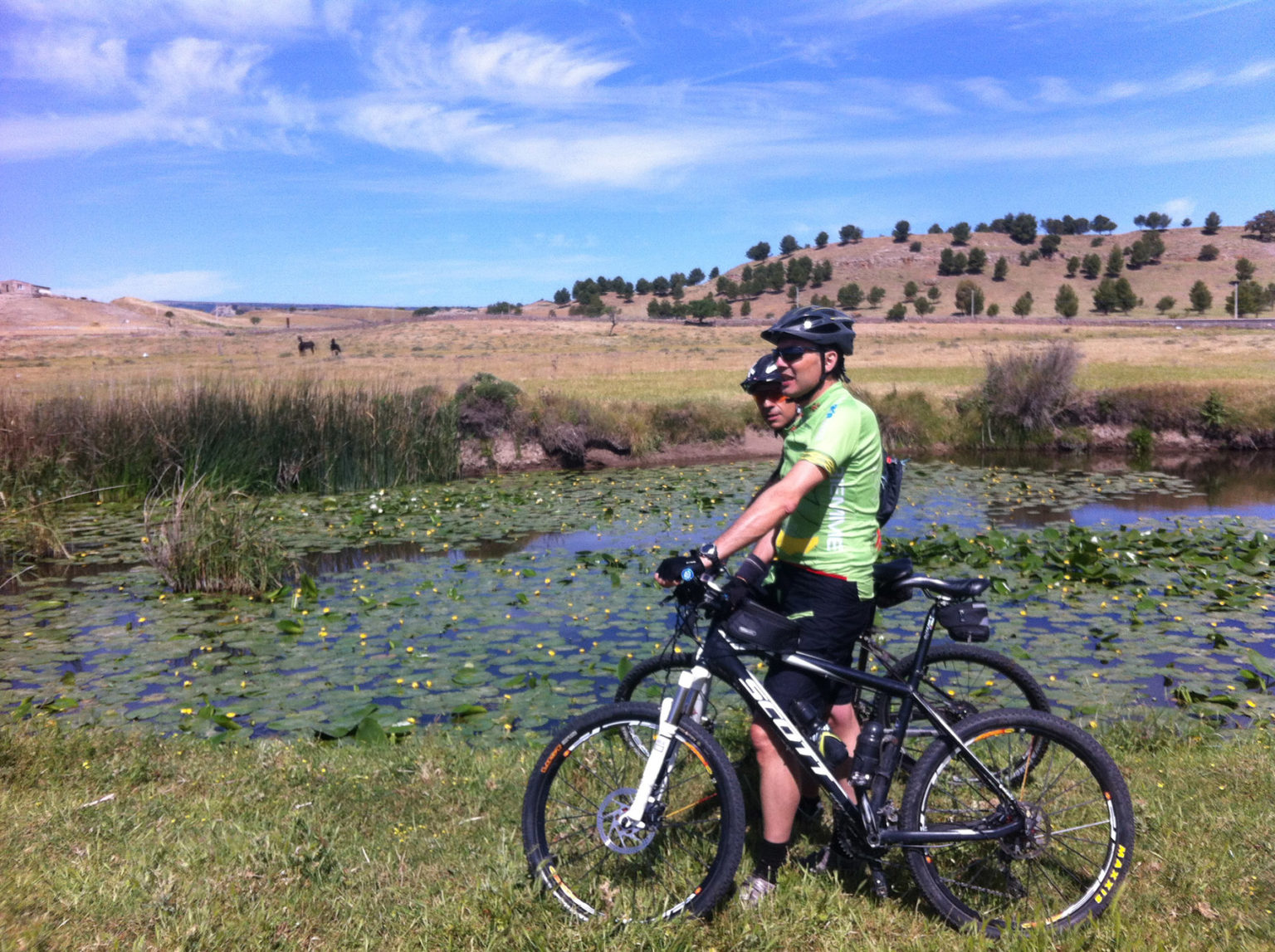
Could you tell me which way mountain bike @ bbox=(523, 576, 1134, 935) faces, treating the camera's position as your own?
facing to the left of the viewer

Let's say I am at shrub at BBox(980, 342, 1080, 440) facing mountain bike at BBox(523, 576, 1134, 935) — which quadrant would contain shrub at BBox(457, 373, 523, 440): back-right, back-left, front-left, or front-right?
front-right

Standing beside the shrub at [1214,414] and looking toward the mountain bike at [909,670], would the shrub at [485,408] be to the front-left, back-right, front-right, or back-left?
front-right

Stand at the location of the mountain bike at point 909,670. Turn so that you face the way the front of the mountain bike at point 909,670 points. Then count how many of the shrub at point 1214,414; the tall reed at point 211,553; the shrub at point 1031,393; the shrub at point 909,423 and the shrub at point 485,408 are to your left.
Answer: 0

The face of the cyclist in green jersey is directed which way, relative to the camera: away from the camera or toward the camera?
toward the camera

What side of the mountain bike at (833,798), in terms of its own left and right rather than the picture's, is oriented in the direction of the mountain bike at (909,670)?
right

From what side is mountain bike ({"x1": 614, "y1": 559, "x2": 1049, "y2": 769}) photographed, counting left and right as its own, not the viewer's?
left

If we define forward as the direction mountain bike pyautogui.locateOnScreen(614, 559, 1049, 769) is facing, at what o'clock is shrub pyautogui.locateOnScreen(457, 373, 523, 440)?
The shrub is roughly at 2 o'clock from the mountain bike.

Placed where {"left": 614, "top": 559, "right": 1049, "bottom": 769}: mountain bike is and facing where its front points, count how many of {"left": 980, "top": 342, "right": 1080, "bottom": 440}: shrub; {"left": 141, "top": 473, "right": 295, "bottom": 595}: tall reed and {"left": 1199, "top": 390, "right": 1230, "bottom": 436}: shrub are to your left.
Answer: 0

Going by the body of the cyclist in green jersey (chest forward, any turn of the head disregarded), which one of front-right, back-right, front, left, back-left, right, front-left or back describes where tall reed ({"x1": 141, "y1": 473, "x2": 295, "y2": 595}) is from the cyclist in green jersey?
front-right

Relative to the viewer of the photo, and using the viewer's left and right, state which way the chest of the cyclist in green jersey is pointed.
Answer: facing to the left of the viewer

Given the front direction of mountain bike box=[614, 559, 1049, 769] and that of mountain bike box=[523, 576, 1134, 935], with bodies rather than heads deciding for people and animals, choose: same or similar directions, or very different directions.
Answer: same or similar directions

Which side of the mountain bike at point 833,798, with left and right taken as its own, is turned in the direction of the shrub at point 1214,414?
right

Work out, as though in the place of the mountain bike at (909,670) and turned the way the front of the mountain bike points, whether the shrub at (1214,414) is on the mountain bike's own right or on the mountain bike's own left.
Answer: on the mountain bike's own right
